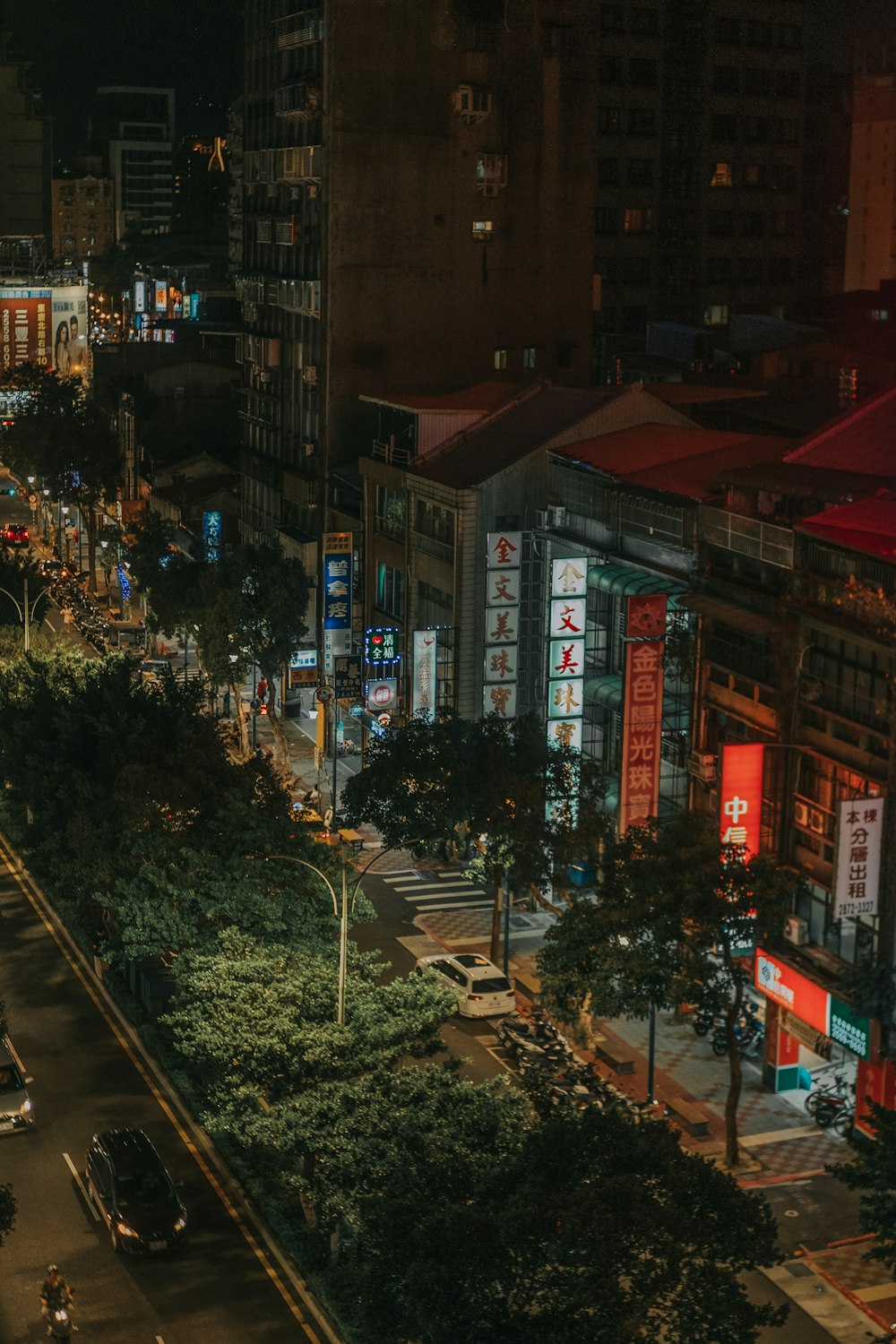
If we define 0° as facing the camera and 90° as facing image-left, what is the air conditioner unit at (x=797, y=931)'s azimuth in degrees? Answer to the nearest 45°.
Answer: approximately 45°

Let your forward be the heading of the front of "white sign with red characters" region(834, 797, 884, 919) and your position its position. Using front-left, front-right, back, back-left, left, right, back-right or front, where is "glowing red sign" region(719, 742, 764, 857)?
back-right

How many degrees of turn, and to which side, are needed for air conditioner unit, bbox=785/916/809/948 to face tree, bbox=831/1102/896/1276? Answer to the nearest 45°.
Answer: approximately 45° to its left

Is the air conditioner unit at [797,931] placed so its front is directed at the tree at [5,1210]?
yes

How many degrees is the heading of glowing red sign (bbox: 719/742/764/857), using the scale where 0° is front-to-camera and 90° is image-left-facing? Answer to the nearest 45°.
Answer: approximately 0°
